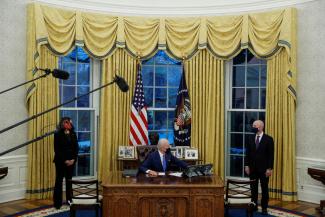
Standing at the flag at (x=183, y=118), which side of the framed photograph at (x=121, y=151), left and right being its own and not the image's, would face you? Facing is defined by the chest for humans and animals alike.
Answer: left

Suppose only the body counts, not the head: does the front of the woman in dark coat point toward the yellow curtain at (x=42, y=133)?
no

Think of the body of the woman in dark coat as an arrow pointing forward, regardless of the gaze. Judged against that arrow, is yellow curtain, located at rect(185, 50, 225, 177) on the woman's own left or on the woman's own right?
on the woman's own left

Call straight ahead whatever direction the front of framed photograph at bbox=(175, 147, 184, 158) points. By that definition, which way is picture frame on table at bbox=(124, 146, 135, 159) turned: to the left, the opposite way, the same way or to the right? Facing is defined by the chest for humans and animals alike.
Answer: the same way

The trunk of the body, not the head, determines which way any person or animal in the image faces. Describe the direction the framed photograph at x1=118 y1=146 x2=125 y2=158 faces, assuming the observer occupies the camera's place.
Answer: facing the viewer

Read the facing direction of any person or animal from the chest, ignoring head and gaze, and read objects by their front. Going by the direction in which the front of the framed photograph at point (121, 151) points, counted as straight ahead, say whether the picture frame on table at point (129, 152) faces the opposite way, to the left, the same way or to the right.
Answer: the same way

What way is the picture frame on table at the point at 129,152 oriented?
toward the camera

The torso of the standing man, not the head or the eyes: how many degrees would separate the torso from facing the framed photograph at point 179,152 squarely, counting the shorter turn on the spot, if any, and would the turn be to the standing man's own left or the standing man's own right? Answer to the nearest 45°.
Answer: approximately 90° to the standing man's own right

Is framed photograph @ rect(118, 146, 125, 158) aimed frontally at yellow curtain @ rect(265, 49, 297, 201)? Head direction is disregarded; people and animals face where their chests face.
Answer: no

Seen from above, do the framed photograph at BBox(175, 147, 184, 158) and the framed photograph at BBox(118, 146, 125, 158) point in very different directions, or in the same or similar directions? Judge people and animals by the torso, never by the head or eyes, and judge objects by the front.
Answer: same or similar directions
